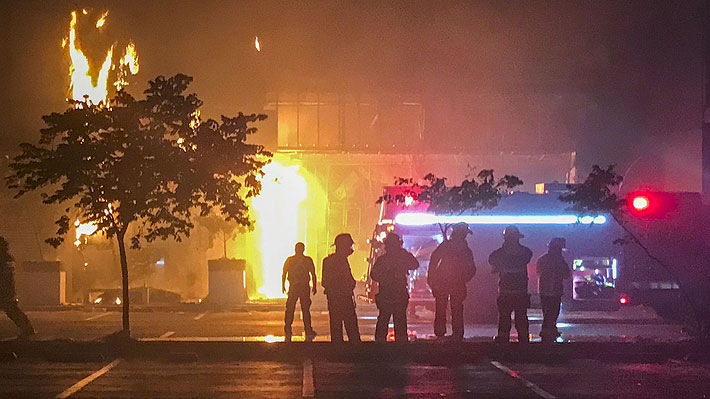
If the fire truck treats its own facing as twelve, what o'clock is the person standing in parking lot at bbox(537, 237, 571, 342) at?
The person standing in parking lot is roughly at 9 o'clock from the fire truck.

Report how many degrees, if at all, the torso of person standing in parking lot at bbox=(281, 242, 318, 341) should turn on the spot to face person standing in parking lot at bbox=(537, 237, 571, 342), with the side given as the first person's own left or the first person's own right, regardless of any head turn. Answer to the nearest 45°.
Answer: approximately 90° to the first person's own right

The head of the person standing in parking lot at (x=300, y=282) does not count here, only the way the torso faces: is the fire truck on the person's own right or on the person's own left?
on the person's own right

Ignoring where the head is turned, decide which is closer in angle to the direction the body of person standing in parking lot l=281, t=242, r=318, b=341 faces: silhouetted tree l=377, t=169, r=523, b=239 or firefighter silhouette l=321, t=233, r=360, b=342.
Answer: the silhouetted tree

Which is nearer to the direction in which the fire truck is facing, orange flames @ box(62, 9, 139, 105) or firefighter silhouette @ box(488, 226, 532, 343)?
the orange flames

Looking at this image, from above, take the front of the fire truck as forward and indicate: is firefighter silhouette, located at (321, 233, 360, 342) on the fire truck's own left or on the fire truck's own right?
on the fire truck's own left

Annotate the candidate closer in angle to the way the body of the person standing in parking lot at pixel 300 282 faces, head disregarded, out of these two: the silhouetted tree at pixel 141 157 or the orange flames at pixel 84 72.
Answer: the orange flames

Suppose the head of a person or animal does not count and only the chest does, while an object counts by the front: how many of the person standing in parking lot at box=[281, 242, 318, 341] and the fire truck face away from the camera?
1

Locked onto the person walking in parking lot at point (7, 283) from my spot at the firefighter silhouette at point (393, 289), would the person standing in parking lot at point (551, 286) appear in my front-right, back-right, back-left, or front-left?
back-right

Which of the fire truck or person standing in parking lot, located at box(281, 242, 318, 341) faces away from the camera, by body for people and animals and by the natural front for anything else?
the person standing in parking lot

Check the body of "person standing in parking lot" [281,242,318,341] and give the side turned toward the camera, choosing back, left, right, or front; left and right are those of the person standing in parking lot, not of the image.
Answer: back

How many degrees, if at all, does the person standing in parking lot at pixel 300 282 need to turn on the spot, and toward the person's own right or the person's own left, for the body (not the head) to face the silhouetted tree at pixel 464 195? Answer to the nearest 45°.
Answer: approximately 90° to the person's own right

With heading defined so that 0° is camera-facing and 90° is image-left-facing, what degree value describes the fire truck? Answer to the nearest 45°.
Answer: approximately 90°
